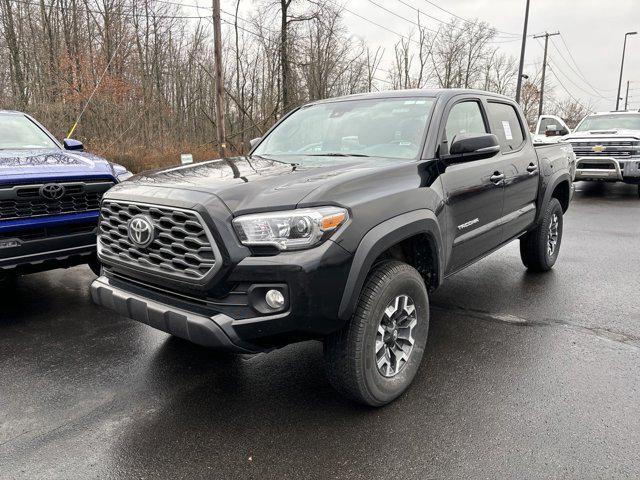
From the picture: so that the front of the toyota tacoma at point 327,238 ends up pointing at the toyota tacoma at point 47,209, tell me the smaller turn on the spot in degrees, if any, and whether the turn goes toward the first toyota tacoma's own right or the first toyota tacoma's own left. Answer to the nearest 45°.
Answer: approximately 90° to the first toyota tacoma's own right

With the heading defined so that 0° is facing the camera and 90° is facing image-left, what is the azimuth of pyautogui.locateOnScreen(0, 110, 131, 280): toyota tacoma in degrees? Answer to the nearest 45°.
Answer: approximately 315°

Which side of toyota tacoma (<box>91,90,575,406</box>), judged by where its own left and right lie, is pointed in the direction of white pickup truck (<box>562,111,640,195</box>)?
back

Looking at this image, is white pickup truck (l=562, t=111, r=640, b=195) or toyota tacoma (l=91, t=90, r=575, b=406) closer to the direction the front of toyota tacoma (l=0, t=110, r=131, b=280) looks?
the toyota tacoma

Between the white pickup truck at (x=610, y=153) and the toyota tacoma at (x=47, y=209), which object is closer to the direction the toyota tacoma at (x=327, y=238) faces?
the toyota tacoma

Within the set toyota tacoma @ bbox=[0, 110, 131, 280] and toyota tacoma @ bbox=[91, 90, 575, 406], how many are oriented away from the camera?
0

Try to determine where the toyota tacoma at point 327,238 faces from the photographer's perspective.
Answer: facing the viewer and to the left of the viewer
